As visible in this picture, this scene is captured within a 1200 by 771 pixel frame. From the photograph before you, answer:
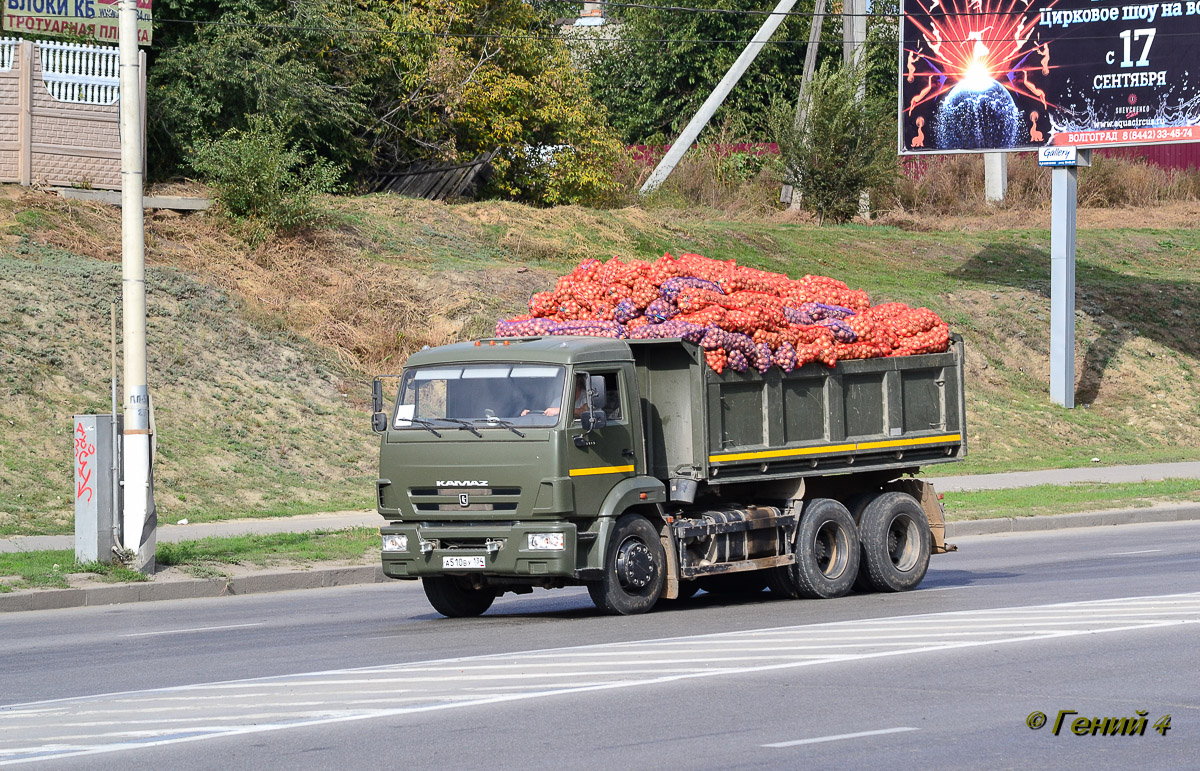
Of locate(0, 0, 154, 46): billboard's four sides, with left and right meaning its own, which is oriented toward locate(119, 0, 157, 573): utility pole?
front

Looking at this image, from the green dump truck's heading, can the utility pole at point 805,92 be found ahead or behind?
behind

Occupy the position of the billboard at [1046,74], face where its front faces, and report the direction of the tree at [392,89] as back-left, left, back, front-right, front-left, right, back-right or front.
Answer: right

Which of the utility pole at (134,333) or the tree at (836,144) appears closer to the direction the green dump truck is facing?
the utility pole

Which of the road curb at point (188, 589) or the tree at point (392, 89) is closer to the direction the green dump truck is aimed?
the road curb

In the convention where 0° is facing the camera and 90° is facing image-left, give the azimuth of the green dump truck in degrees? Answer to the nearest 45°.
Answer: approximately 45°

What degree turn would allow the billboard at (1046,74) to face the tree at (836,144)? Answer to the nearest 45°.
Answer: approximately 135° to its right

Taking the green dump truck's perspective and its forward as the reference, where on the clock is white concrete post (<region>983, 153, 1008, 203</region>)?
The white concrete post is roughly at 5 o'clock from the green dump truck.

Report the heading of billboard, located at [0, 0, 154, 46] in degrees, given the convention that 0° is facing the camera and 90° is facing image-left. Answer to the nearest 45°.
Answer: approximately 0°

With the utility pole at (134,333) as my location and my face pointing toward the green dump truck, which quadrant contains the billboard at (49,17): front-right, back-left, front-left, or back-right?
back-left

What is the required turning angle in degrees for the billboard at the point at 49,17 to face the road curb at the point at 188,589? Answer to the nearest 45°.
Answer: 0° — it already faces it

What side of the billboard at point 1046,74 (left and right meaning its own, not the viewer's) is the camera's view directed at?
front

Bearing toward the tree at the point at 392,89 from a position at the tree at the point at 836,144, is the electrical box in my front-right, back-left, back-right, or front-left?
front-left

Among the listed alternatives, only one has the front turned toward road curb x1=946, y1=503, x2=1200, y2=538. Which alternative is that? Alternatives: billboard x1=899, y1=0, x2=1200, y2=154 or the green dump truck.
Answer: the billboard

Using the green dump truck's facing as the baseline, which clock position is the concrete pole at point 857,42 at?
The concrete pole is roughly at 5 o'clock from the green dump truck.

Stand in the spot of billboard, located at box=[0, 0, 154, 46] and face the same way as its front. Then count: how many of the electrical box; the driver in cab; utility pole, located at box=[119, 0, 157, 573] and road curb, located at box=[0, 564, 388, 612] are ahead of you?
4

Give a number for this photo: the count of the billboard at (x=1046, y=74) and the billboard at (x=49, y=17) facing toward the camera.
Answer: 2
